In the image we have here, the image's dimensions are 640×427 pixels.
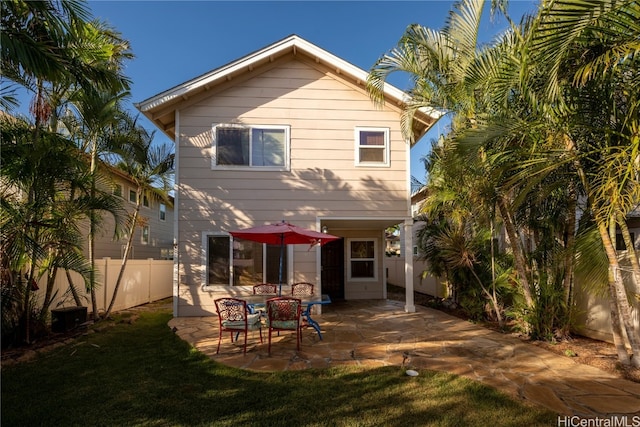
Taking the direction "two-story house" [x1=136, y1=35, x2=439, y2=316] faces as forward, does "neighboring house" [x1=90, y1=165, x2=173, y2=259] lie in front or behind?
behind

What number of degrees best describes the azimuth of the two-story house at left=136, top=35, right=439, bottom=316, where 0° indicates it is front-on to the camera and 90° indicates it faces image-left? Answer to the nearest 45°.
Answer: approximately 0°

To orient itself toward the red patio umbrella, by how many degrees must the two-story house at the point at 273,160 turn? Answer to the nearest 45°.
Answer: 0° — it already faces it
